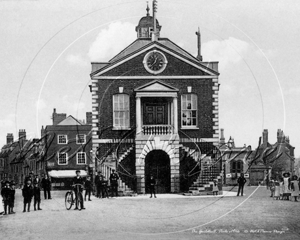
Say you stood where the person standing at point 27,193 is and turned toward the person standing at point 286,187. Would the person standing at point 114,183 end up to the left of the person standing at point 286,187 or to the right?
left

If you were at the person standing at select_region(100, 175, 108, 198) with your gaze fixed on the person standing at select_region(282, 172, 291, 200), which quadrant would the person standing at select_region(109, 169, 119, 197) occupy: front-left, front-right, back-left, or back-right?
front-left

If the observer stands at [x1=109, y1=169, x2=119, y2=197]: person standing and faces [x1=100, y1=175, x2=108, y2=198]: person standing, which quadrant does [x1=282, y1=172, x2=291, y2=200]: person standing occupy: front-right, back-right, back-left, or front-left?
back-left

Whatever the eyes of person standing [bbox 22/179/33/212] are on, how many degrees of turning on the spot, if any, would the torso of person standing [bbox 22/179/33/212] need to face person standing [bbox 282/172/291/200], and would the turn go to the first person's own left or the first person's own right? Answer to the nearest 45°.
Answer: approximately 90° to the first person's own left

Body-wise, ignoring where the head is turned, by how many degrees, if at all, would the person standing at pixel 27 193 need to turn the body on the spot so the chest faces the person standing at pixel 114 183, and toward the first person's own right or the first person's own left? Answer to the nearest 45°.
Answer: approximately 135° to the first person's own left

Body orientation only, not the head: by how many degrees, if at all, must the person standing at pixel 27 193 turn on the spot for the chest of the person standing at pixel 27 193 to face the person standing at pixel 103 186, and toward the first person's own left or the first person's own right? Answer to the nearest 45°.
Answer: approximately 135° to the first person's own left

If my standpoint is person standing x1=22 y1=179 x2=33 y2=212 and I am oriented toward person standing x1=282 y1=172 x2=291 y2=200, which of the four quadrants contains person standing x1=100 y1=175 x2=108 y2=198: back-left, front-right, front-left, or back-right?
front-left

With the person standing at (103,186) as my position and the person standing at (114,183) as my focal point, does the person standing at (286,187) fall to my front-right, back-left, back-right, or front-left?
front-right

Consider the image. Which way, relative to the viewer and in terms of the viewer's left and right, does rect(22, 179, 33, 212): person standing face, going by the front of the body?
facing the viewer
